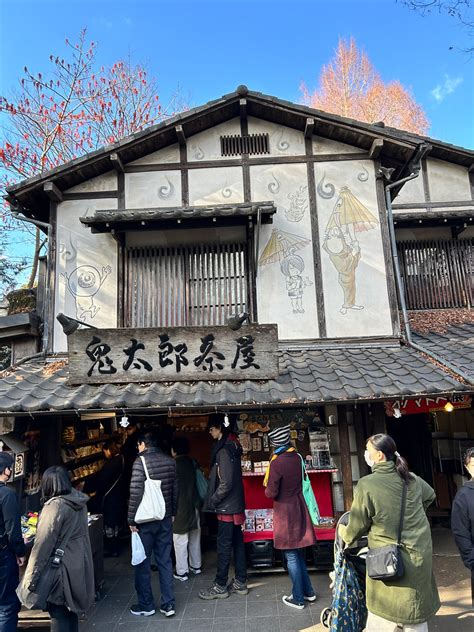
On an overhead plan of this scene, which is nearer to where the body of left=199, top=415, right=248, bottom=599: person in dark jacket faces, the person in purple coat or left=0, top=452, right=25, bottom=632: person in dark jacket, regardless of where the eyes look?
the person in dark jacket

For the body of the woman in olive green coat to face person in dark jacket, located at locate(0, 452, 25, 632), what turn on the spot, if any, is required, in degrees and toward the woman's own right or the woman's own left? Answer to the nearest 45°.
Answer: approximately 45° to the woman's own left

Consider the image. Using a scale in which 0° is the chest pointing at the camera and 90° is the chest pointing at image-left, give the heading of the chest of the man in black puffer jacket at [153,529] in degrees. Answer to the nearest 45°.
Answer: approximately 135°

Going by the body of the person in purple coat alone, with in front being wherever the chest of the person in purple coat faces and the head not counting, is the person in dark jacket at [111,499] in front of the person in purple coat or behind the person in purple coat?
in front

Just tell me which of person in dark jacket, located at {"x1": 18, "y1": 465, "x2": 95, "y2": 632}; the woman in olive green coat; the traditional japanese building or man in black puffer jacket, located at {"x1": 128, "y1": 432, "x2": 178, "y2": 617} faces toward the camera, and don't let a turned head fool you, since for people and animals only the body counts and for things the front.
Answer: the traditional japanese building

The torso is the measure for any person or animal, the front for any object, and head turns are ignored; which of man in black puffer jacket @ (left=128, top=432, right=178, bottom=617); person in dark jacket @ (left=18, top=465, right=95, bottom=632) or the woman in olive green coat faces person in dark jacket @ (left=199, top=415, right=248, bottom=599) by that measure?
the woman in olive green coat

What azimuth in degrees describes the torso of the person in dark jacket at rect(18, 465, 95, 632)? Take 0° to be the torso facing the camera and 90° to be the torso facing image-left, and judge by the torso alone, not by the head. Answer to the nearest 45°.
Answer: approximately 135°

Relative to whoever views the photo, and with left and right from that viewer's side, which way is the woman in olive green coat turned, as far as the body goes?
facing away from the viewer and to the left of the viewer

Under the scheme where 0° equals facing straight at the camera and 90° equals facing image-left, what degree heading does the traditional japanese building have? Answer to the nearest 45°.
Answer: approximately 0°

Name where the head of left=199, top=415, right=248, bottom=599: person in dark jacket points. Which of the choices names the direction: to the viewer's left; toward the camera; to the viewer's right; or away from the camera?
to the viewer's left
